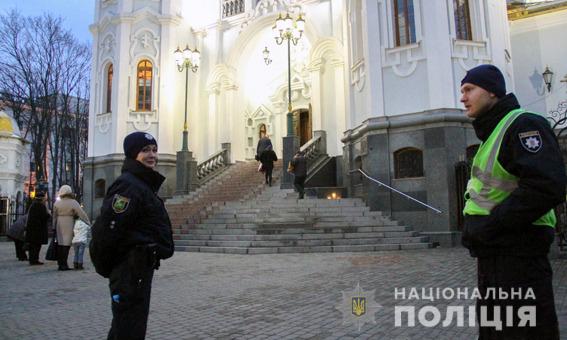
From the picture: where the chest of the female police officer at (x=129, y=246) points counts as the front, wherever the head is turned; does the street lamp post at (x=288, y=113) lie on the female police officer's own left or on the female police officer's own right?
on the female police officer's own left

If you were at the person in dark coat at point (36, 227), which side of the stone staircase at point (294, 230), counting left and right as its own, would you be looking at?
right

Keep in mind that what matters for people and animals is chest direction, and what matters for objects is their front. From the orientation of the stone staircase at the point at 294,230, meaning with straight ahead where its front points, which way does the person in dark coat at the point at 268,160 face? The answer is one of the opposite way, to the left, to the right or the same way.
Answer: the opposite way

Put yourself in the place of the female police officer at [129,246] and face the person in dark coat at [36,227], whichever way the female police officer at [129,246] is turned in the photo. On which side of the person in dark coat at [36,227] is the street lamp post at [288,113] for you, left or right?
right

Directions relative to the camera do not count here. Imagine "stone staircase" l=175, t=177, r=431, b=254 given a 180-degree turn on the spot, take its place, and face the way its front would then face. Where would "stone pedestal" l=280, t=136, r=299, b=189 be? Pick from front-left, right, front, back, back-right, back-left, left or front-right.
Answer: front

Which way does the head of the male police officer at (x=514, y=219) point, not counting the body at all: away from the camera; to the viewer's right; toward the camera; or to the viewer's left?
to the viewer's left

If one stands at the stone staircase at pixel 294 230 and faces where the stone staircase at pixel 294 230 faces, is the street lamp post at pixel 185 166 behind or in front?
behind

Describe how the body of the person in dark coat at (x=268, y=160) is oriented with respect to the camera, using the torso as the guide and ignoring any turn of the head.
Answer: away from the camera
